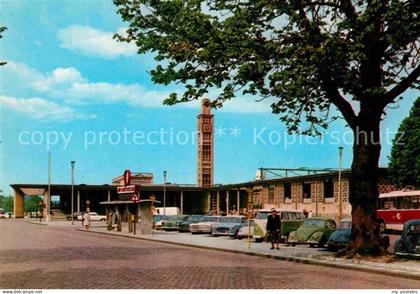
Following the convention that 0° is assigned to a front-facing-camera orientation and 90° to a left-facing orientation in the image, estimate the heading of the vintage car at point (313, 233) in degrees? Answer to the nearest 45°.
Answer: approximately 45°

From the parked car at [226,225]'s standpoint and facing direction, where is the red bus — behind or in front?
behind

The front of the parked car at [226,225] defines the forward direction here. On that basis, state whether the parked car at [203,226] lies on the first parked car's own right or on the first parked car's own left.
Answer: on the first parked car's own right

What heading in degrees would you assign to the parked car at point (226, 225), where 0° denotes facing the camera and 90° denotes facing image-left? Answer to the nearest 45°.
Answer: approximately 45°
